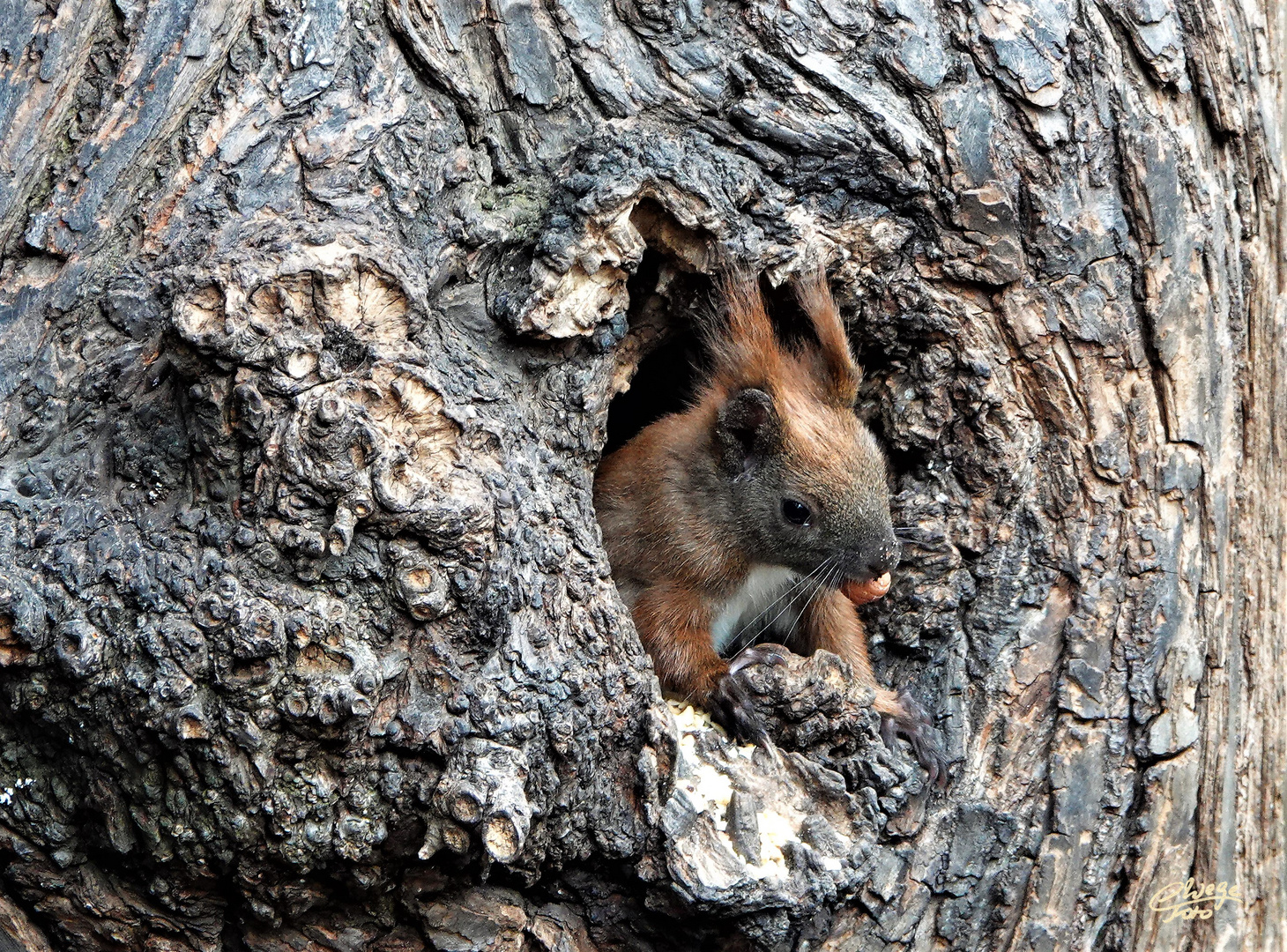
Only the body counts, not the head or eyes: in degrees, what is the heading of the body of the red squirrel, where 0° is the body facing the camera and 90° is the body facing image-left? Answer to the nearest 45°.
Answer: approximately 315°
